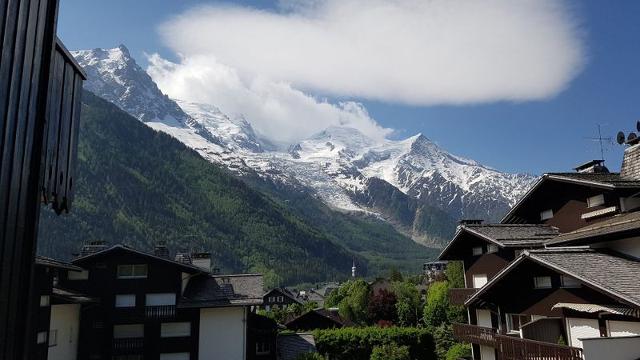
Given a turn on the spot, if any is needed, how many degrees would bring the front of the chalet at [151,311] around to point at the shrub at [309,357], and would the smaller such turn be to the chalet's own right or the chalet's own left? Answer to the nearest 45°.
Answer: approximately 90° to the chalet's own left

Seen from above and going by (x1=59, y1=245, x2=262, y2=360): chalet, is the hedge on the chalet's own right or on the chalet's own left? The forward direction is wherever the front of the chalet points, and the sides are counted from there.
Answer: on the chalet's own left

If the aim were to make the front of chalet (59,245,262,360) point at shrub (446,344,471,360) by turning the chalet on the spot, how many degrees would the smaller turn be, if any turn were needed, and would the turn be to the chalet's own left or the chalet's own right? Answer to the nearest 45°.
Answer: approximately 90° to the chalet's own left

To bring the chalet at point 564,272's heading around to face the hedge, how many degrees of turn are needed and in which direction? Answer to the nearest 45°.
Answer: approximately 90° to its right

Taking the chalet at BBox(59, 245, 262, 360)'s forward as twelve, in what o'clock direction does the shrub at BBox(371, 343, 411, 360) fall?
The shrub is roughly at 9 o'clock from the chalet.

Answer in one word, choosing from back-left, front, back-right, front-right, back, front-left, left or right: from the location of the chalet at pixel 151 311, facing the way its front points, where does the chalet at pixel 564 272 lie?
front-left

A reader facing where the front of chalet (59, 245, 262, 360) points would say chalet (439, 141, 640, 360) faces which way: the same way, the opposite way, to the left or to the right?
to the right

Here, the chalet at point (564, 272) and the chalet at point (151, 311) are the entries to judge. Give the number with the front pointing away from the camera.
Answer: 0

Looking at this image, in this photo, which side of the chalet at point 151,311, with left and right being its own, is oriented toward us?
front

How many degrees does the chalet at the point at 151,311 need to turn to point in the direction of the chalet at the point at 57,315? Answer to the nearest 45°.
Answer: approximately 45° to its right

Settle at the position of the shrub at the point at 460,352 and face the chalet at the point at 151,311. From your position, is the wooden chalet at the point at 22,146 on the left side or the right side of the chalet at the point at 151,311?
left

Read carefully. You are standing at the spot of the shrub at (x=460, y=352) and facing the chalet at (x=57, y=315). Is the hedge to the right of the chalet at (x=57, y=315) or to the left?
right

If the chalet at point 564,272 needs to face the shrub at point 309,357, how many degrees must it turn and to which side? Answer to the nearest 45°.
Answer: approximately 90° to its right

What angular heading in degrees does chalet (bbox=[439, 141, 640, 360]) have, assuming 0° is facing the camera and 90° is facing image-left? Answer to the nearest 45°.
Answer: approximately 45°
